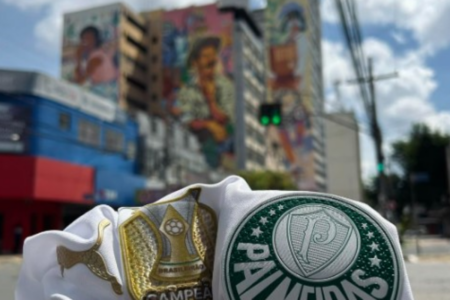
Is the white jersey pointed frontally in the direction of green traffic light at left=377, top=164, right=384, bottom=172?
no

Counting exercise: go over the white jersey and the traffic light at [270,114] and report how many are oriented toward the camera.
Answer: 2

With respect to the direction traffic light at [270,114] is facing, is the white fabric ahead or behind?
ahead

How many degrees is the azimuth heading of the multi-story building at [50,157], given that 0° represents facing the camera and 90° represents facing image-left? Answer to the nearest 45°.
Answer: approximately 315°

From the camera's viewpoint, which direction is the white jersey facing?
toward the camera

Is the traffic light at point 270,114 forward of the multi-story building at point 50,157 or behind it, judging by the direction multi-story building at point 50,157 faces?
forward

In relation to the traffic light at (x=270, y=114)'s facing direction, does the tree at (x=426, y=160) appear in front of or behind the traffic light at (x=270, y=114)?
behind

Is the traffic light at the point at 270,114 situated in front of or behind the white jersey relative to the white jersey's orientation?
behind

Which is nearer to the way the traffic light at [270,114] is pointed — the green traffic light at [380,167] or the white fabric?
the white fabric

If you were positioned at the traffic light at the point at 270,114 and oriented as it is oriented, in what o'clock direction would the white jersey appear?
The white jersey is roughly at 12 o'clock from the traffic light.

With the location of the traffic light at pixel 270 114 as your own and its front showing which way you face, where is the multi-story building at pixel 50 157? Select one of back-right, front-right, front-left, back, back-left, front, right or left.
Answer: back-right

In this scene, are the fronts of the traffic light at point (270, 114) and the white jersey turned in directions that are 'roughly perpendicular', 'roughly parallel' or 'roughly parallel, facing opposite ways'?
roughly parallel

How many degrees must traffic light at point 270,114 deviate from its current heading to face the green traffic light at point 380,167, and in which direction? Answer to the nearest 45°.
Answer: approximately 135° to its left

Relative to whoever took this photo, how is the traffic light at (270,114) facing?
facing the viewer

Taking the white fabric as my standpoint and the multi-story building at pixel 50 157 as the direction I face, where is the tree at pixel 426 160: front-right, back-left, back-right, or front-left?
front-right
